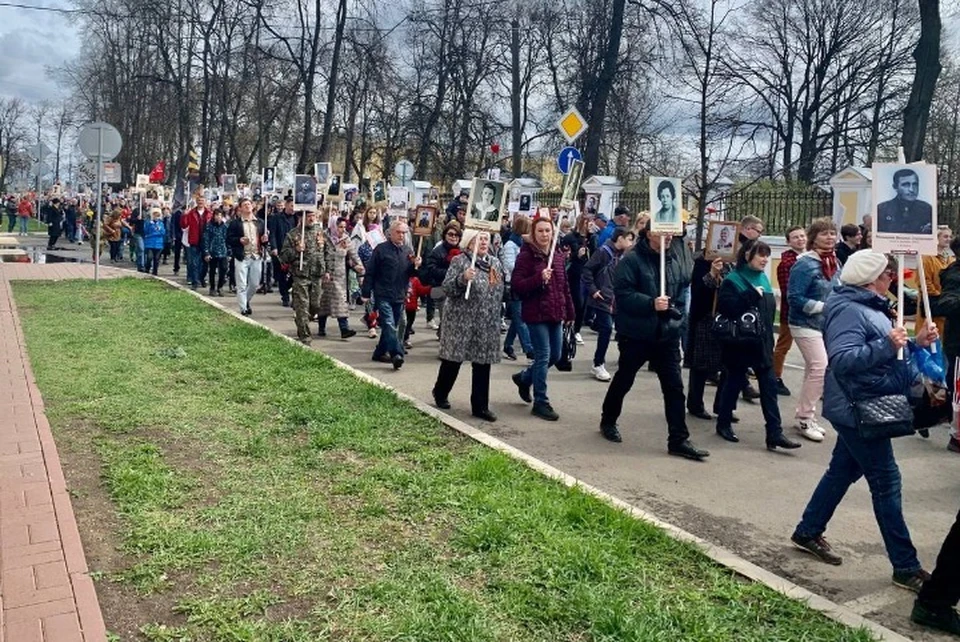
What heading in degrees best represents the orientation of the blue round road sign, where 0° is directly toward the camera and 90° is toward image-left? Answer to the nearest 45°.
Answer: approximately 0°

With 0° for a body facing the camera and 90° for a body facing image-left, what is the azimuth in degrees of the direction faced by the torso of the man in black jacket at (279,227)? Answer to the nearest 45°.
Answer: approximately 315°

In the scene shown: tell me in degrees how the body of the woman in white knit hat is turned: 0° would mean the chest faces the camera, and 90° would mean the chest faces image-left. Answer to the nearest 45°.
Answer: approximately 270°

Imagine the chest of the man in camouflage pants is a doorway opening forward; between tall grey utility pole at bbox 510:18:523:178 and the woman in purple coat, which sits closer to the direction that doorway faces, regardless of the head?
the woman in purple coat

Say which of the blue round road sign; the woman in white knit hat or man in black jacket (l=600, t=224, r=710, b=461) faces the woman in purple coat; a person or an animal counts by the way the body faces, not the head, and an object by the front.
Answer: the blue round road sign

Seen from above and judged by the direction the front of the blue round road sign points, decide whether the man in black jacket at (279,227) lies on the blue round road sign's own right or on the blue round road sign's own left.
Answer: on the blue round road sign's own right
